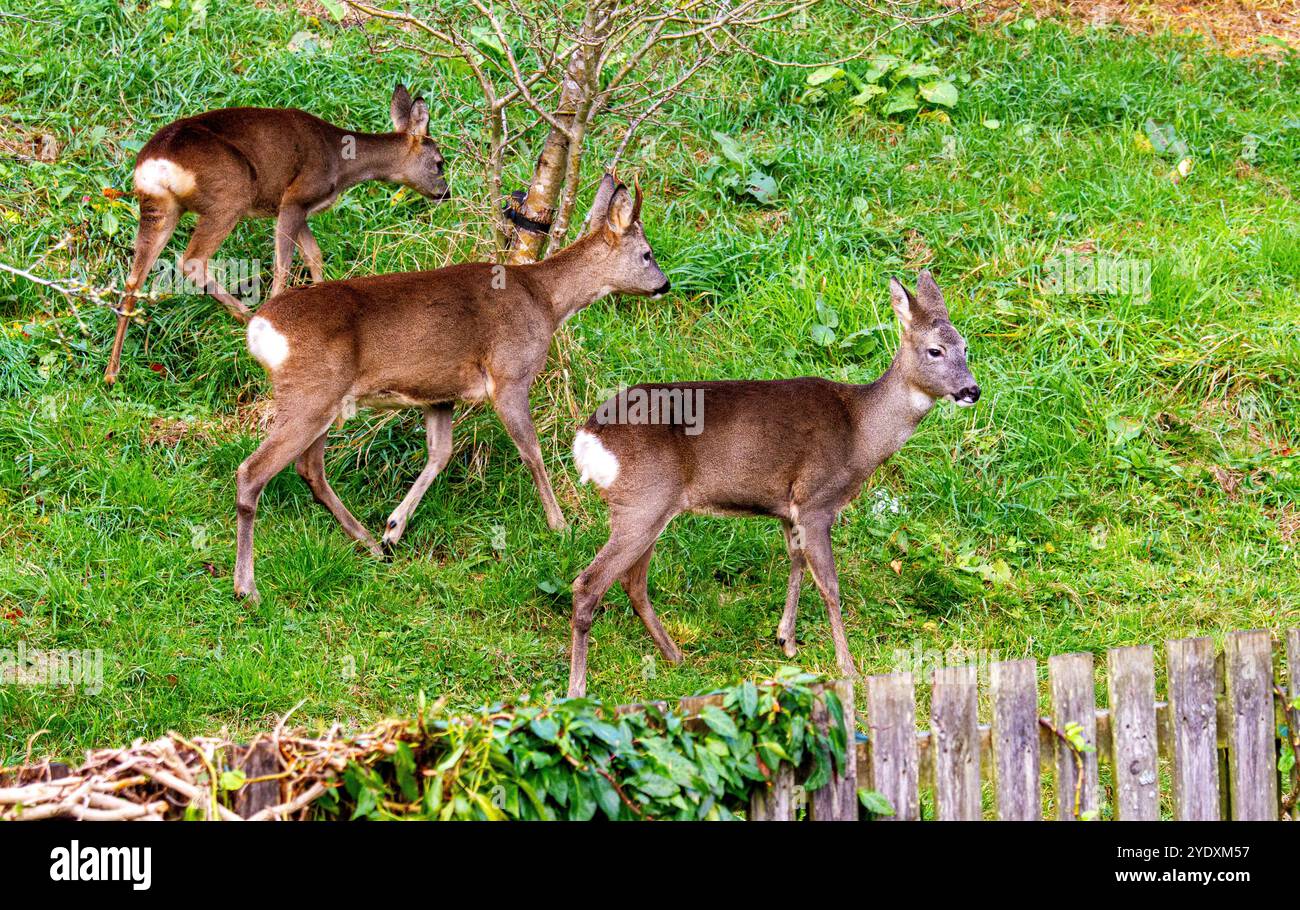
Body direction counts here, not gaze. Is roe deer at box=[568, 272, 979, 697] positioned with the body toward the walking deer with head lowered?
no

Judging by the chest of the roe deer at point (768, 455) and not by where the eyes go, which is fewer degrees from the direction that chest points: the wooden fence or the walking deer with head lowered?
the wooden fence

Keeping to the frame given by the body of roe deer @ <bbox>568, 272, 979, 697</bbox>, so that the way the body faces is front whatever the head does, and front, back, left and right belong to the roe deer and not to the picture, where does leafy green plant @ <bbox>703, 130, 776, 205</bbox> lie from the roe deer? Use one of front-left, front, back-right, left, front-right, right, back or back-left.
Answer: left

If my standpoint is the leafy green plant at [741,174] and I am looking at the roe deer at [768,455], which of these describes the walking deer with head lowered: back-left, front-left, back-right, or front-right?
front-right

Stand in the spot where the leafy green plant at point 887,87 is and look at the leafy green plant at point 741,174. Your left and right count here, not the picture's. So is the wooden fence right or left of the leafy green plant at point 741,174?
left

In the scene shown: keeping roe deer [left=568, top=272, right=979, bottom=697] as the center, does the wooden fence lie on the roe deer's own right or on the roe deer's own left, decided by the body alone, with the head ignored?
on the roe deer's own right

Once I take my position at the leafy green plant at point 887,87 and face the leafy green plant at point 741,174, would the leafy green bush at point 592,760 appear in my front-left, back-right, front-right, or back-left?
front-left

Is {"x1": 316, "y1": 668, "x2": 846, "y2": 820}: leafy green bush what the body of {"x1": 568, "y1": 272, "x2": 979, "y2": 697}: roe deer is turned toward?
no

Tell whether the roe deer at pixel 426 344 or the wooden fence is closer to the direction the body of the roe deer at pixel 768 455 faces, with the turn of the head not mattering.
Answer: the wooden fence

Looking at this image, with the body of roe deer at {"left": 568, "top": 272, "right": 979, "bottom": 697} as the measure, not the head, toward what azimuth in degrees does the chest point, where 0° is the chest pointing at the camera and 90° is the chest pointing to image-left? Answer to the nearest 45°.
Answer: approximately 270°

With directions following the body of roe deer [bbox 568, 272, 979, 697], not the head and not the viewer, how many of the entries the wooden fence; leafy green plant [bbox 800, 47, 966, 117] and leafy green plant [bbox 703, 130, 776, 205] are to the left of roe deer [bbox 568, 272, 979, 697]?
2

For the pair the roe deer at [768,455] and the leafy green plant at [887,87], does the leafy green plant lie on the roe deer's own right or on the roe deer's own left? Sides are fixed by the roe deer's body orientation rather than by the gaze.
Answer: on the roe deer's own left
